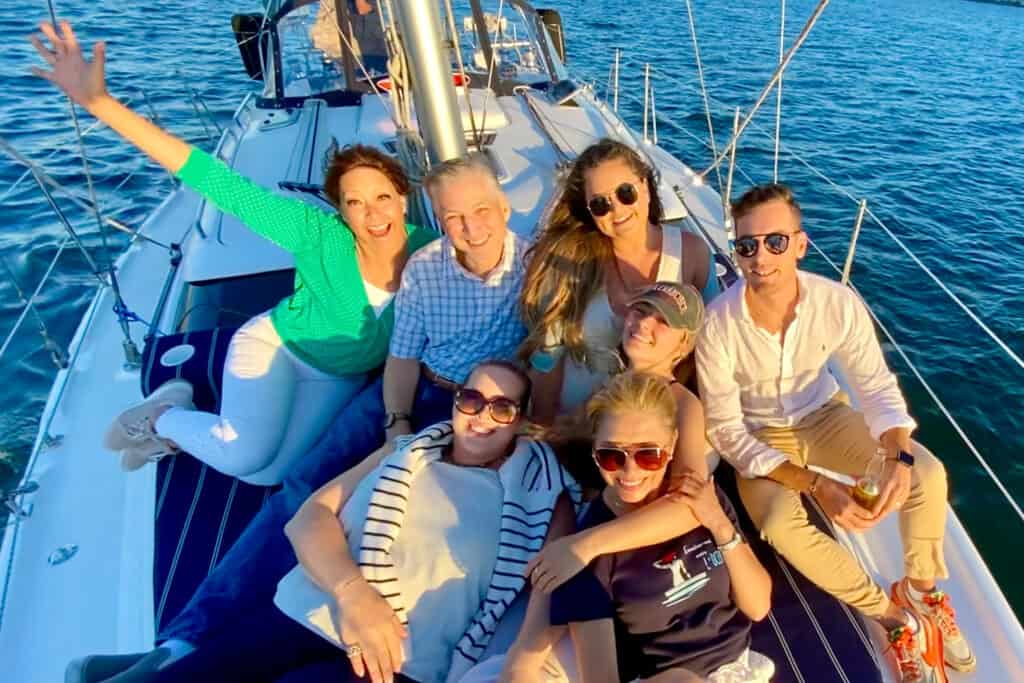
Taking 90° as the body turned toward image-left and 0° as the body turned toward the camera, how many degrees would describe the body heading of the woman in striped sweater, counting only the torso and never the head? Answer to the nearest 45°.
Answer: approximately 0°

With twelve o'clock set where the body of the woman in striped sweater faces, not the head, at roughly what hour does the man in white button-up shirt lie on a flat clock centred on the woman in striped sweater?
The man in white button-up shirt is roughly at 9 o'clock from the woman in striped sweater.

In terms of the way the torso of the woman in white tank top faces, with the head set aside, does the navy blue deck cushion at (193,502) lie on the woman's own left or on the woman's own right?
on the woman's own right

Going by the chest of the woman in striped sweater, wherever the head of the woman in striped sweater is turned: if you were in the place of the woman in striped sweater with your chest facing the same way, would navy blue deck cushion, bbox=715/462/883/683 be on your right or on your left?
on your left

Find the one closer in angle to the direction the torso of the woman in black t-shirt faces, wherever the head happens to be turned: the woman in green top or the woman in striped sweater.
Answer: the woman in striped sweater

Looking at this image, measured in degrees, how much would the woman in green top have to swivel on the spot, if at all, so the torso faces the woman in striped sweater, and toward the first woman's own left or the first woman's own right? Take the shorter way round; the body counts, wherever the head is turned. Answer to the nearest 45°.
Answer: approximately 45° to the first woman's own right

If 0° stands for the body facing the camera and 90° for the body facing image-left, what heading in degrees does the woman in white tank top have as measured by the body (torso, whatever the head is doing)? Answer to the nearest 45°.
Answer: approximately 0°
